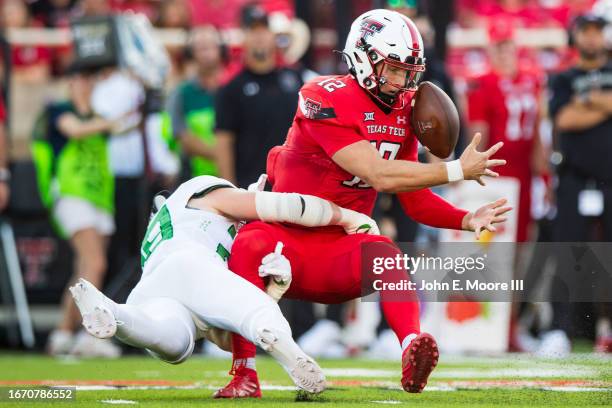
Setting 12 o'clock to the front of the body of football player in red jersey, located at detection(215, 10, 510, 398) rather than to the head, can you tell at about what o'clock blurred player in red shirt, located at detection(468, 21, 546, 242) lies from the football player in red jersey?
The blurred player in red shirt is roughly at 8 o'clock from the football player in red jersey.

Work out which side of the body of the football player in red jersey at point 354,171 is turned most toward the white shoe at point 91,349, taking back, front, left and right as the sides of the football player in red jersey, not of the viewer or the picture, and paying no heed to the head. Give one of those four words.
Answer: back

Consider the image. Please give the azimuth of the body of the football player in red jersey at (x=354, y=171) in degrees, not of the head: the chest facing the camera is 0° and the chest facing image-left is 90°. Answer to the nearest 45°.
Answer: approximately 315°

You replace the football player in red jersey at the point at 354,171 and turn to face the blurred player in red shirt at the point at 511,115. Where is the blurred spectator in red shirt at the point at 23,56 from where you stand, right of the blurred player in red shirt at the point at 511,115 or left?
left

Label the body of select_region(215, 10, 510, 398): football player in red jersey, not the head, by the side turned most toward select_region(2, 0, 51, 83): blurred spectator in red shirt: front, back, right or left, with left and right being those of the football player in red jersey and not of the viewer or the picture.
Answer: back
